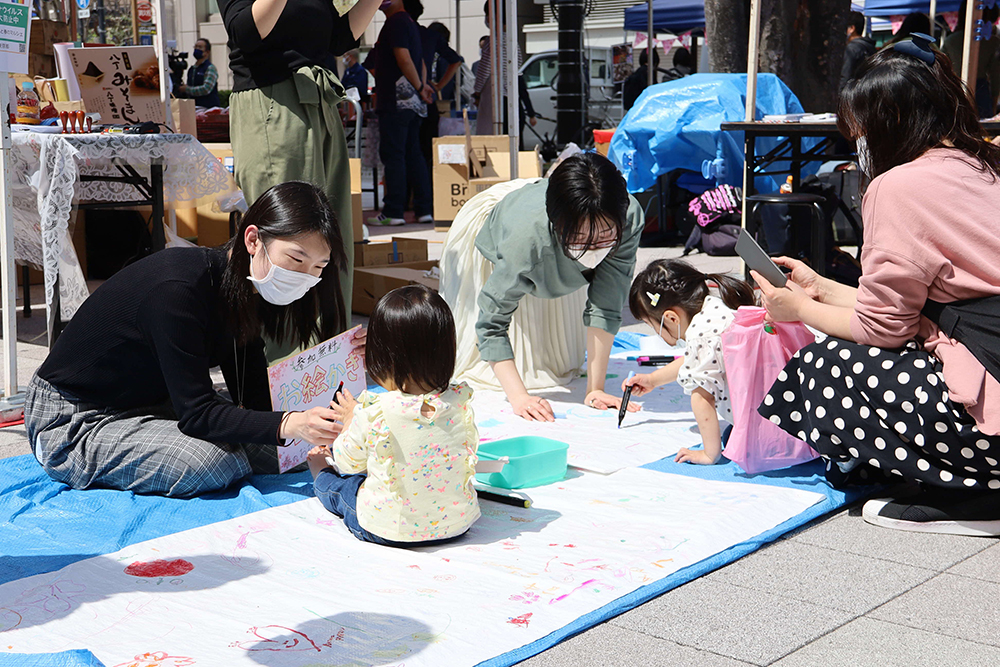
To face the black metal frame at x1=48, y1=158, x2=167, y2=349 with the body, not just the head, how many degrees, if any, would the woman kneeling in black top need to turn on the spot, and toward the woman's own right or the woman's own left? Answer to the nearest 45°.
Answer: approximately 90° to the woman's own left

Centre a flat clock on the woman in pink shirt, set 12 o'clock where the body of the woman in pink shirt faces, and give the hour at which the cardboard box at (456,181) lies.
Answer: The cardboard box is roughly at 2 o'clock from the woman in pink shirt.

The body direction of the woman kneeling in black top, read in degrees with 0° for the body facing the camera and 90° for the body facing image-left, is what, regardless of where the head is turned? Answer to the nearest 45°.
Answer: approximately 270°

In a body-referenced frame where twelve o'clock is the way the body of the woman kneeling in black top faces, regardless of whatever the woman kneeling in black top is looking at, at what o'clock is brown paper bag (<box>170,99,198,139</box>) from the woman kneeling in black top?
The brown paper bag is roughly at 9 o'clock from the woman kneeling in black top.

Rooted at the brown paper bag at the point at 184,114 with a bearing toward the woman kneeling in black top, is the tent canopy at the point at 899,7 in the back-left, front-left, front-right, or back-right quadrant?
back-left

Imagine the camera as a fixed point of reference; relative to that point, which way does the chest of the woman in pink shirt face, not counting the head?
to the viewer's left

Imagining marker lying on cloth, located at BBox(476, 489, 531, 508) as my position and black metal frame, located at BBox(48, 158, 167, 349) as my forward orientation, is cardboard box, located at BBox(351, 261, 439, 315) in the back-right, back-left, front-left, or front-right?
front-right

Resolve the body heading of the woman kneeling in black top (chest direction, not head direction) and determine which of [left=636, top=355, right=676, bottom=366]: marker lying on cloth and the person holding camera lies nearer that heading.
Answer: the marker lying on cloth

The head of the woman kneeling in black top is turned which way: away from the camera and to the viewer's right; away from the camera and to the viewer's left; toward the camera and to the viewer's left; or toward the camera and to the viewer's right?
toward the camera and to the viewer's right

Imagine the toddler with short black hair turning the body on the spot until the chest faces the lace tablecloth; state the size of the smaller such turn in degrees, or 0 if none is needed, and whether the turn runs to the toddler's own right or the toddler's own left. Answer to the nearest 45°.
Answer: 0° — they already face it

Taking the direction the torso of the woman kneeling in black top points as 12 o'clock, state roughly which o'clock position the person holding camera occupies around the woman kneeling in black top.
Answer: The person holding camera is roughly at 9 o'clock from the woman kneeling in black top.

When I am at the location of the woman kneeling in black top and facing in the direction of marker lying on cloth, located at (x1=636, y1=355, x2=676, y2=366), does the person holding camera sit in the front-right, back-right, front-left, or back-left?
front-left

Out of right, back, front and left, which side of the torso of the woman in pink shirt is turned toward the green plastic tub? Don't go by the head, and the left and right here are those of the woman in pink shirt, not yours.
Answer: front

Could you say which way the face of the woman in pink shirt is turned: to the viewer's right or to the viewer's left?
to the viewer's left

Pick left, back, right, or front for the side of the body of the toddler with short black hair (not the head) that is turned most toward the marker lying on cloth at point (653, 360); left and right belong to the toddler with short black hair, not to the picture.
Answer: right

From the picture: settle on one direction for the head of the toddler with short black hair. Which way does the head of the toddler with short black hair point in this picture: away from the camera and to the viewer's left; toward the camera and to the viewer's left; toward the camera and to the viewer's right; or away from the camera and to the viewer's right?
away from the camera and to the viewer's left

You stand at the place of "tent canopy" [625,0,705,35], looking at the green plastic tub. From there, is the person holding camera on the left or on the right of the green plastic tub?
right

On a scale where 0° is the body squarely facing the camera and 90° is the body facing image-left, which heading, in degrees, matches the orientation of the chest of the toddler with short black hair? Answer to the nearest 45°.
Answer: approximately 135°

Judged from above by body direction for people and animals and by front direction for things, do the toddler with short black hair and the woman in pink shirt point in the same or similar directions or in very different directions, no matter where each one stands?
same or similar directions
